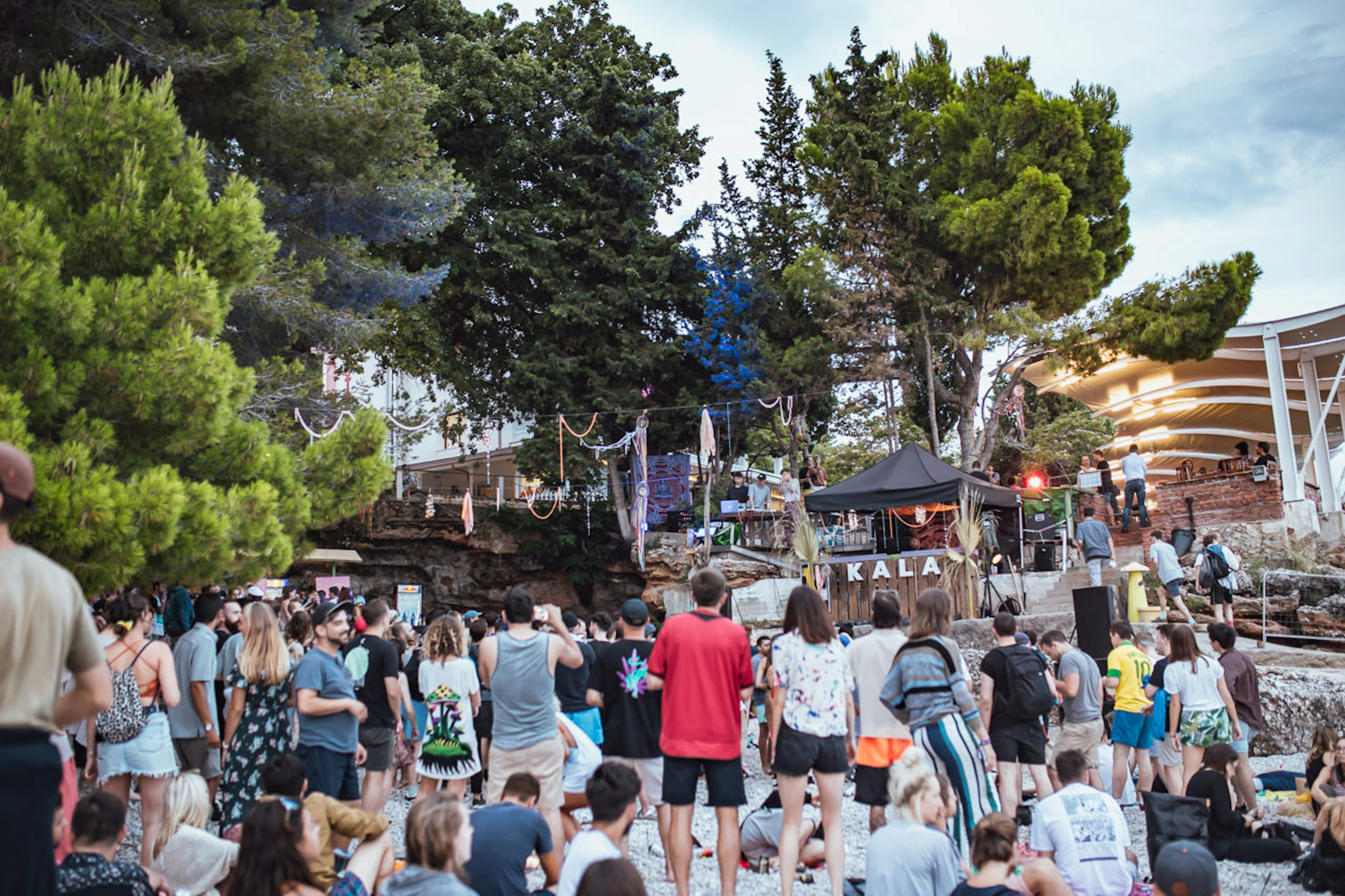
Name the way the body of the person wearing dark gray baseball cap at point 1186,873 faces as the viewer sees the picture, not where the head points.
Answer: away from the camera

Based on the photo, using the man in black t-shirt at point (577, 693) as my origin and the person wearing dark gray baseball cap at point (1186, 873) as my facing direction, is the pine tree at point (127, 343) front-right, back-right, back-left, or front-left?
back-right

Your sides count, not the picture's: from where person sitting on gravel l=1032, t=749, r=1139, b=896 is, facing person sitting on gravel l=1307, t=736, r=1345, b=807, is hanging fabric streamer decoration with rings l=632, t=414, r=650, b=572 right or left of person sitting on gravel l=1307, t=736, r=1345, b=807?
left

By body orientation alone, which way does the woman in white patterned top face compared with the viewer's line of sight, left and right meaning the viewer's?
facing away from the viewer

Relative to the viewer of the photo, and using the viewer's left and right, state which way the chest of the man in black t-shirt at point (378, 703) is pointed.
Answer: facing away from the viewer and to the right of the viewer

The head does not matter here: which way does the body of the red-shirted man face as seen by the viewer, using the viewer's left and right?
facing away from the viewer

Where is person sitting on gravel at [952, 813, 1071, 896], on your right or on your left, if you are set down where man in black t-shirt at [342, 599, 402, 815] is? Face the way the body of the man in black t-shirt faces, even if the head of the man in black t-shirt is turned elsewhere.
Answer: on your right

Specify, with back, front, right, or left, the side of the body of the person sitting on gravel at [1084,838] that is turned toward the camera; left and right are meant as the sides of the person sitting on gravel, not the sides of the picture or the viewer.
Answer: back

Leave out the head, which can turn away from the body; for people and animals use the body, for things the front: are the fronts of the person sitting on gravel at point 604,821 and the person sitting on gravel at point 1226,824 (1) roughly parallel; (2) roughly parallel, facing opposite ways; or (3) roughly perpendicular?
roughly perpendicular

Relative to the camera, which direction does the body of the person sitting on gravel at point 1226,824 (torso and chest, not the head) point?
to the viewer's right
